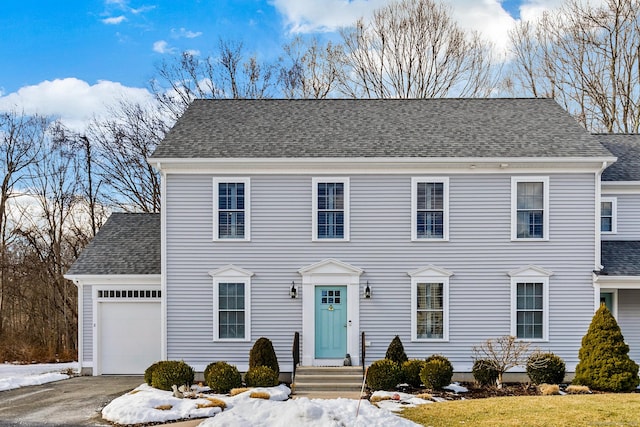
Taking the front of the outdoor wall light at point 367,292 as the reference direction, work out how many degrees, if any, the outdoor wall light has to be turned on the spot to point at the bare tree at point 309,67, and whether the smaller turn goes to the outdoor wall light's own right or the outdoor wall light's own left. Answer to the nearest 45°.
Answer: approximately 180°

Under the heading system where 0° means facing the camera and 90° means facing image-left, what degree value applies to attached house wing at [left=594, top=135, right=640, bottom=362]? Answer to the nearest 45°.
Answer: approximately 0°

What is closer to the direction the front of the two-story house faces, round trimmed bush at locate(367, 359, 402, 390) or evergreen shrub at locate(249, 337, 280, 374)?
the round trimmed bush

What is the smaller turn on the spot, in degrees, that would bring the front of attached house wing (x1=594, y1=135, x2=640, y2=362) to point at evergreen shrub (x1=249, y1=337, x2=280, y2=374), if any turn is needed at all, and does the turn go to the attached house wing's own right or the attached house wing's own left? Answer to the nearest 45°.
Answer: approximately 45° to the attached house wing's own right

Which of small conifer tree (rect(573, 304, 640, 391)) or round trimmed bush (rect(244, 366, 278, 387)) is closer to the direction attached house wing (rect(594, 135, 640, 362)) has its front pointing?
the small conifer tree

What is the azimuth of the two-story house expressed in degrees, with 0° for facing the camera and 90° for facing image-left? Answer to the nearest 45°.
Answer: approximately 0°

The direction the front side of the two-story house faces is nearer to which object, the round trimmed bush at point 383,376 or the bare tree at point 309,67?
the round trimmed bush

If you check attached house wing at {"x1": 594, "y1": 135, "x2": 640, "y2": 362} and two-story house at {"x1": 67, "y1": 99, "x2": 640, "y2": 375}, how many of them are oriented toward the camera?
2

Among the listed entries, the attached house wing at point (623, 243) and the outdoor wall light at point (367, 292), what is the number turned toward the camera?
2
